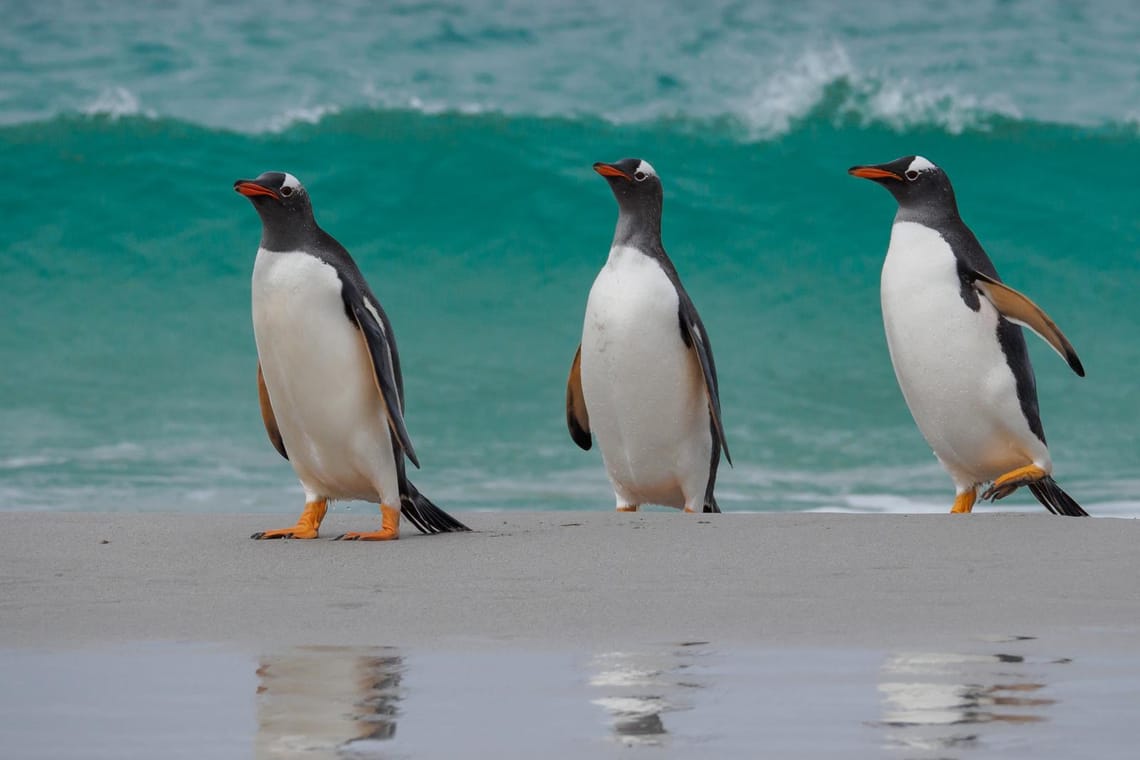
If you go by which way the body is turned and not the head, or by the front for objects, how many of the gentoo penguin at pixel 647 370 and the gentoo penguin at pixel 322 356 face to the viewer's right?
0

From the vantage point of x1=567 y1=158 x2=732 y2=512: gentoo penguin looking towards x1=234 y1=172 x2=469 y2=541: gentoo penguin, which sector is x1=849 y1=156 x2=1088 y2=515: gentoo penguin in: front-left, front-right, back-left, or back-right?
back-left

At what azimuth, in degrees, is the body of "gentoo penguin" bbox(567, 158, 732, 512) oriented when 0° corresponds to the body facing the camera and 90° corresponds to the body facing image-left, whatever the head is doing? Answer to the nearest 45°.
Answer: approximately 45°

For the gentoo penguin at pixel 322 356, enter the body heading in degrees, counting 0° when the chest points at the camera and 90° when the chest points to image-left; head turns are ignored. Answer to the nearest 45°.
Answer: approximately 45°

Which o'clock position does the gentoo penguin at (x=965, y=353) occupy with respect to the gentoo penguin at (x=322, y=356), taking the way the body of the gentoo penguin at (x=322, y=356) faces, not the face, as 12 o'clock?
the gentoo penguin at (x=965, y=353) is roughly at 7 o'clock from the gentoo penguin at (x=322, y=356).

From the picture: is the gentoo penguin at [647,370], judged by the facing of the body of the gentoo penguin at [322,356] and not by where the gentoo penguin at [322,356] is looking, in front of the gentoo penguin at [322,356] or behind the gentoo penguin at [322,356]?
behind
